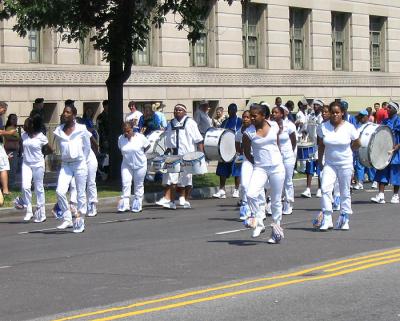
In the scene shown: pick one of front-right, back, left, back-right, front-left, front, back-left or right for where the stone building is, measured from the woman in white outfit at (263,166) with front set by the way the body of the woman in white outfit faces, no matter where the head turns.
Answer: back

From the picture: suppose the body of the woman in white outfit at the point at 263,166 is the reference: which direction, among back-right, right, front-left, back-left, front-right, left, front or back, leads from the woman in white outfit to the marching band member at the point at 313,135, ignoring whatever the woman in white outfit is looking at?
back

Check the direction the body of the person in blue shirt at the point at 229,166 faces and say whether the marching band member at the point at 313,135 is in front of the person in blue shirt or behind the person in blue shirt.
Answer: behind

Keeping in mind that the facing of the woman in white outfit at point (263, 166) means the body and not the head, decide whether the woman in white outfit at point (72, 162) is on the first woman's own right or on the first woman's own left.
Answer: on the first woman's own right

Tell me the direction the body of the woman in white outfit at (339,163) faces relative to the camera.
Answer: toward the camera

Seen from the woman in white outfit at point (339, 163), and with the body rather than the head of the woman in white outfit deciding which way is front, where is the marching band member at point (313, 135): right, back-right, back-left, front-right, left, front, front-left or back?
back

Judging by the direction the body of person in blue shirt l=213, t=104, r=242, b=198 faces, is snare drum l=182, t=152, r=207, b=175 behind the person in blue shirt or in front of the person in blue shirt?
in front

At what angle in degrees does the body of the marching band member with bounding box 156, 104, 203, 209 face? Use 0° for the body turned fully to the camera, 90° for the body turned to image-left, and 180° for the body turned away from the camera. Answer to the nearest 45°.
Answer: approximately 45°

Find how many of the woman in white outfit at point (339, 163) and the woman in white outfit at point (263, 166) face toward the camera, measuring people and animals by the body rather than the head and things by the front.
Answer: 2

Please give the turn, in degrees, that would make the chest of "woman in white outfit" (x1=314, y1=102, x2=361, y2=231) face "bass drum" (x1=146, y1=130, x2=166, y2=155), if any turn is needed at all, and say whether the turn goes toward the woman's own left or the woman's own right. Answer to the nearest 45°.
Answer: approximately 135° to the woman's own right

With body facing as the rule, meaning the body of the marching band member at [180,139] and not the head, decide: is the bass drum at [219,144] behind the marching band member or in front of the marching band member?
behind

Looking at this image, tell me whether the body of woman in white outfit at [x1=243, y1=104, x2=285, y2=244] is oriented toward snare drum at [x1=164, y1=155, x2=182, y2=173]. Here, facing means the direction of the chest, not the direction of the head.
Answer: no

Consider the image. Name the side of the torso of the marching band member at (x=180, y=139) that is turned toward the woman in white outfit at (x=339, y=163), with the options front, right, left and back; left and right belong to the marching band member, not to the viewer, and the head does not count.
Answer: left

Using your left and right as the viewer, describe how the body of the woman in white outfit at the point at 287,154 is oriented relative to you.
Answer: facing the viewer and to the left of the viewer

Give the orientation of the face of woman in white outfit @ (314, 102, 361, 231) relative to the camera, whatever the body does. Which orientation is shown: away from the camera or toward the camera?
toward the camera

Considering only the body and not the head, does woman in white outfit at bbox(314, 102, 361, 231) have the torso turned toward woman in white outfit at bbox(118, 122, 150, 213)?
no

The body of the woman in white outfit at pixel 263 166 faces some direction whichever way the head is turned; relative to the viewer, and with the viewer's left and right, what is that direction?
facing the viewer
